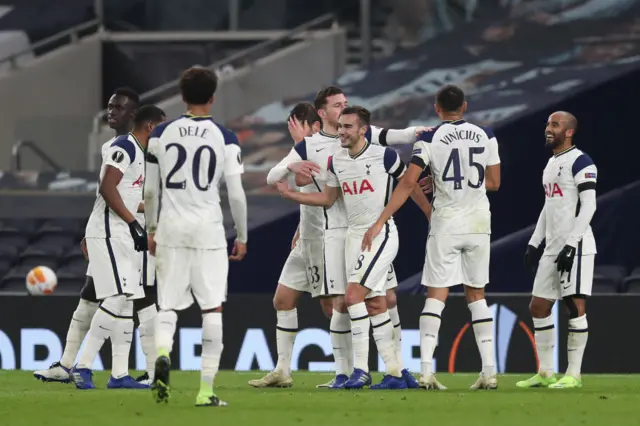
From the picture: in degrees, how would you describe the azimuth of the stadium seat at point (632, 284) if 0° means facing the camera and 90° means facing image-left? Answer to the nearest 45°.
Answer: approximately 45°
